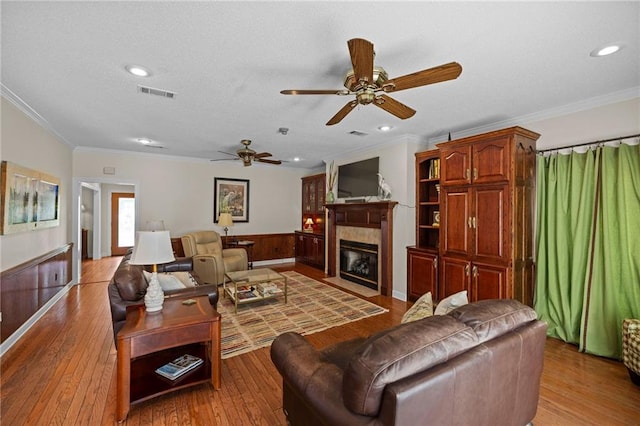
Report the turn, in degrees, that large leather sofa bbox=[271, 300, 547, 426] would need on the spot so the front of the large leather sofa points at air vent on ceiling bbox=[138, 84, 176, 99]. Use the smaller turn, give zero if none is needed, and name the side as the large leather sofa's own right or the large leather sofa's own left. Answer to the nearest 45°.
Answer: approximately 45° to the large leather sofa's own left

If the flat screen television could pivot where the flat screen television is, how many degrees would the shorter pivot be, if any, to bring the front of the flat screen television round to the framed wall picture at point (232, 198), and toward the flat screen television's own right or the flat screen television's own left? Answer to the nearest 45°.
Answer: approximately 45° to the flat screen television's own right

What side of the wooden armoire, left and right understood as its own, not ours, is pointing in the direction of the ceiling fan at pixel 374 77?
front

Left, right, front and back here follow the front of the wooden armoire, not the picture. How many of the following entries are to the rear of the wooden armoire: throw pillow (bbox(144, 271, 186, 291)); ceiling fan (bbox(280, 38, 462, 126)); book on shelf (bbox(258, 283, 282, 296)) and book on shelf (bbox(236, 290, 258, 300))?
0

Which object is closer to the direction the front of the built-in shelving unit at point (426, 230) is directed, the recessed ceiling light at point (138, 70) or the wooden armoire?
the recessed ceiling light

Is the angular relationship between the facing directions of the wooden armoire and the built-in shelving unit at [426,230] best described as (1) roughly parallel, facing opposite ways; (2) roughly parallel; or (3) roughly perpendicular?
roughly parallel

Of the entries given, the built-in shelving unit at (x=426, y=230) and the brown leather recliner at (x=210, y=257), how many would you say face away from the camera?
0

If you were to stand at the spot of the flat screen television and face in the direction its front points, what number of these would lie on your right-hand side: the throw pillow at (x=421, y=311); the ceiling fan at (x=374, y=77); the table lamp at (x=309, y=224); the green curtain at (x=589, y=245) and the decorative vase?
2

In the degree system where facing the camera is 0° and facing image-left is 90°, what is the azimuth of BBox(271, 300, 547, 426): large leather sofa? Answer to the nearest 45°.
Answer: approximately 135°

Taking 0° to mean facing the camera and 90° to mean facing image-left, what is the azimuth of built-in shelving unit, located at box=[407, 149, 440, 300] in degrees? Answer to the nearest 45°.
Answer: approximately 45°

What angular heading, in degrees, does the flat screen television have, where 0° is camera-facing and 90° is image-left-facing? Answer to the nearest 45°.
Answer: approximately 45°

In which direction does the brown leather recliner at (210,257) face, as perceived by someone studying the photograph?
facing the viewer and to the right of the viewer

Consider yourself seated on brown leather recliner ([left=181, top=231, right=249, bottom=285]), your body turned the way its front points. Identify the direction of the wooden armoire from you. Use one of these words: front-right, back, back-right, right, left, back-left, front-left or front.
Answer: front

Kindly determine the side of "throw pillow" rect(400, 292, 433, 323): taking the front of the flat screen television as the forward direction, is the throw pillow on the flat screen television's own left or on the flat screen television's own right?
on the flat screen television's own left

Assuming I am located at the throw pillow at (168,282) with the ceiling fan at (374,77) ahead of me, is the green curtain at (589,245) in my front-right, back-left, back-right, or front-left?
front-left

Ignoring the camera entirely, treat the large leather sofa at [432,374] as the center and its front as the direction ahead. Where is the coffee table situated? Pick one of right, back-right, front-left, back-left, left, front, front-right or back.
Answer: front

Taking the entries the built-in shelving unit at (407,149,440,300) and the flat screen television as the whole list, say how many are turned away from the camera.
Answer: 0

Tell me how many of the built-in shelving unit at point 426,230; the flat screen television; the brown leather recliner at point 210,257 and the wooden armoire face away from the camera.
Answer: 0

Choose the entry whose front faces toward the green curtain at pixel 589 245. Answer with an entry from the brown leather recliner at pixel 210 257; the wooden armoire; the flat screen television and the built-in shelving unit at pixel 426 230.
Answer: the brown leather recliner
